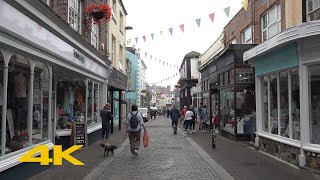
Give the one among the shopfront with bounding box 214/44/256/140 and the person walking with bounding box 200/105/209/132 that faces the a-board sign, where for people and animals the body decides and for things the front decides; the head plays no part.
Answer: the shopfront

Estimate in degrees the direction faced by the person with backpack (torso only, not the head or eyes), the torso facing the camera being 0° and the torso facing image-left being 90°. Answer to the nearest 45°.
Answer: approximately 180°

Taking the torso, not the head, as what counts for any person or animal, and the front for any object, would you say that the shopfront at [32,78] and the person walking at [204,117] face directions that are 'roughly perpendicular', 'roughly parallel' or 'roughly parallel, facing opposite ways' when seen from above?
roughly perpendicular

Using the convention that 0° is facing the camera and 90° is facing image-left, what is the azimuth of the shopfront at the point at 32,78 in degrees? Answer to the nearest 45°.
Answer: approximately 315°

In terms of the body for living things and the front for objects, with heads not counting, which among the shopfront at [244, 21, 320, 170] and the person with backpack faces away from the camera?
the person with backpack

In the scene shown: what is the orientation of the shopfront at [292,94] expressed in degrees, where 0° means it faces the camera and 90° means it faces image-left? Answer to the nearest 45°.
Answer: approximately 45°

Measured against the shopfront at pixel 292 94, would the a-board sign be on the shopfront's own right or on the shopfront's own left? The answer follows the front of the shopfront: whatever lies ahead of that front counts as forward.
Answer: on the shopfront's own right
